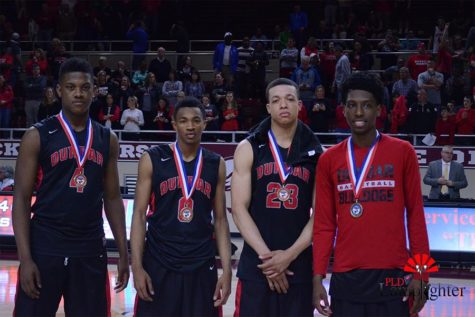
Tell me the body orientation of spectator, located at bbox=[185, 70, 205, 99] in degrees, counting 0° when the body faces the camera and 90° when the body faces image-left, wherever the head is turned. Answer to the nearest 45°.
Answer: approximately 0°

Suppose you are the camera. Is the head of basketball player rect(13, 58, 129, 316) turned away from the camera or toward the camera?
toward the camera

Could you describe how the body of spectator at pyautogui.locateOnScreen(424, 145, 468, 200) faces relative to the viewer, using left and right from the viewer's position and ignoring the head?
facing the viewer

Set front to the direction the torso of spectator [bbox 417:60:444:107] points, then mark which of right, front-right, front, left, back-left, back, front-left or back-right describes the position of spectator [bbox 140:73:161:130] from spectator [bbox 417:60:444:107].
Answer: right

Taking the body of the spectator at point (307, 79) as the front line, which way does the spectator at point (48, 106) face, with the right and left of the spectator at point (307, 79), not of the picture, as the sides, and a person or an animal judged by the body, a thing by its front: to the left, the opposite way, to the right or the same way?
the same way

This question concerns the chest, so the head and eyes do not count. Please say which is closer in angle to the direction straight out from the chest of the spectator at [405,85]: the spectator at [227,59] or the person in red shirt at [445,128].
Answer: the person in red shirt

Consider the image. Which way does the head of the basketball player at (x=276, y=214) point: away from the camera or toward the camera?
toward the camera

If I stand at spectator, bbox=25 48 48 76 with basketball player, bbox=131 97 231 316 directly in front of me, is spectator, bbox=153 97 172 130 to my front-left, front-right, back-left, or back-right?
front-left

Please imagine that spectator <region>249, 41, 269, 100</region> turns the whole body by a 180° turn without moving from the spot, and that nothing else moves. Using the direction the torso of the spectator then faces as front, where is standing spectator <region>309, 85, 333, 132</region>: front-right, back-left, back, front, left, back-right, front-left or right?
back-right

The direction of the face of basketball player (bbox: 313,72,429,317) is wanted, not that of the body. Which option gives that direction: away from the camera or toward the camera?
toward the camera

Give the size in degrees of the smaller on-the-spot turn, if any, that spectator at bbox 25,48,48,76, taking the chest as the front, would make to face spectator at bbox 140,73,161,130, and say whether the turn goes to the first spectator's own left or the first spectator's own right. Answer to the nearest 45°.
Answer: approximately 45° to the first spectator's own left

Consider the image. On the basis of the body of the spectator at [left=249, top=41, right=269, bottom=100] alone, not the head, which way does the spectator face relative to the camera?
toward the camera

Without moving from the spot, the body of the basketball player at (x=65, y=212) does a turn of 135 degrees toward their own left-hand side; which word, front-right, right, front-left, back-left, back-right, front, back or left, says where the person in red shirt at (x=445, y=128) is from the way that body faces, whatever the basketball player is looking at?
front

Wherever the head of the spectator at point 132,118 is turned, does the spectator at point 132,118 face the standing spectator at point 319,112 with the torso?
no
